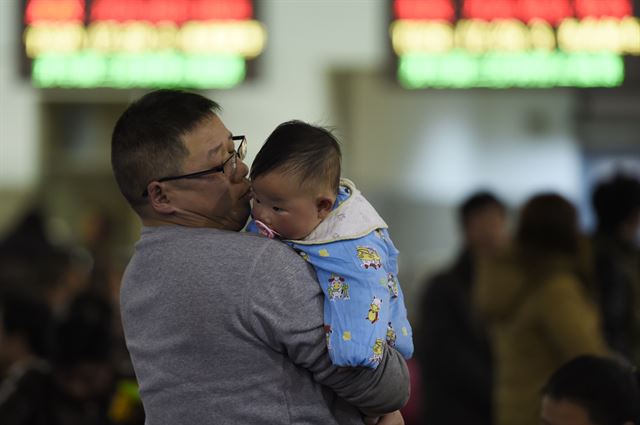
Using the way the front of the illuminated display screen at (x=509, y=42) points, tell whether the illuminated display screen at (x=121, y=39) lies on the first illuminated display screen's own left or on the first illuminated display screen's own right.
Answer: on the first illuminated display screen's own right

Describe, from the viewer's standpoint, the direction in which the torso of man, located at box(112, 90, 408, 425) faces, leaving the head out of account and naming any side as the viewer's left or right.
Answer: facing away from the viewer and to the right of the viewer

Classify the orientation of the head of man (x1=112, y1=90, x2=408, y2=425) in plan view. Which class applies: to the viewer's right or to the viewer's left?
to the viewer's right

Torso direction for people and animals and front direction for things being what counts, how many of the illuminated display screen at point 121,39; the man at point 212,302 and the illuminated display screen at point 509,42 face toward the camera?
2

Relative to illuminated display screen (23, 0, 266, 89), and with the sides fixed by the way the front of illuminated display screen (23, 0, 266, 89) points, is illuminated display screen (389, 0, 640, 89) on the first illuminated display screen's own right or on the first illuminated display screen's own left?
on the first illuminated display screen's own left
